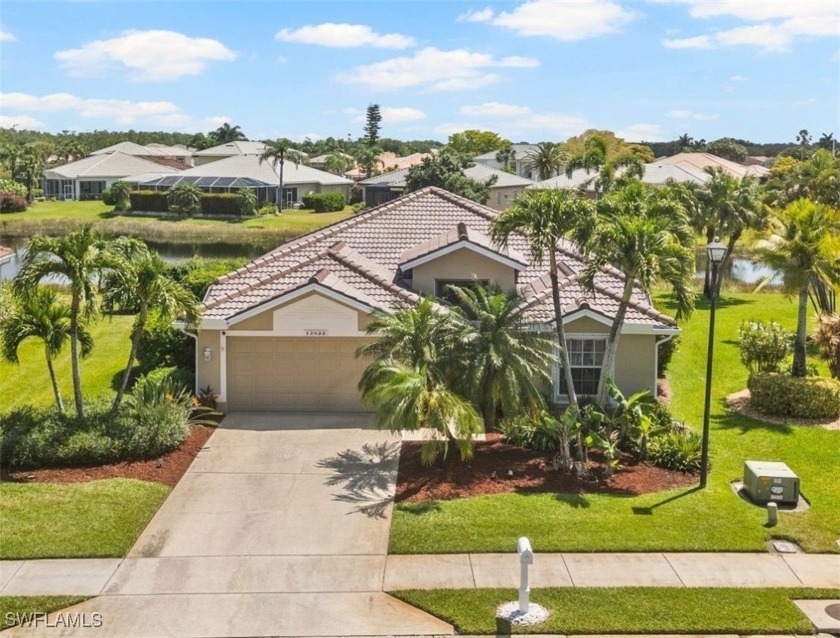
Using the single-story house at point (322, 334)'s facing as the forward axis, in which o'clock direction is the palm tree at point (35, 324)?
The palm tree is roughly at 2 o'clock from the single-story house.

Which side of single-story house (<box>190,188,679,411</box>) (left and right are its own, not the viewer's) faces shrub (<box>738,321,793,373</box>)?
left

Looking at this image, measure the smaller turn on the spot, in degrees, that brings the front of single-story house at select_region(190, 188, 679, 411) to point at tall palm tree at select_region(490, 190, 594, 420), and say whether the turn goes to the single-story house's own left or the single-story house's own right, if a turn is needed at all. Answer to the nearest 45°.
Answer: approximately 45° to the single-story house's own left

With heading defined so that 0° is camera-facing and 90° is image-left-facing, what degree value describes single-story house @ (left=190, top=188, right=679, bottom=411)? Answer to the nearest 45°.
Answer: approximately 0°

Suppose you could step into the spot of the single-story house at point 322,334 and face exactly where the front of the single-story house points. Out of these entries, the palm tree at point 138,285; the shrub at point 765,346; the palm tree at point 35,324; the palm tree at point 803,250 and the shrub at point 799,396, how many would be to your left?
3

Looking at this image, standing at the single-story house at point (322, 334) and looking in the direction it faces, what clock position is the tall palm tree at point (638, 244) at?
The tall palm tree is roughly at 10 o'clock from the single-story house.

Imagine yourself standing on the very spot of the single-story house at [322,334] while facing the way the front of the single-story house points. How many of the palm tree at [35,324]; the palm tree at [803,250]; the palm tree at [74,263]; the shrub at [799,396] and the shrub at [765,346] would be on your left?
3

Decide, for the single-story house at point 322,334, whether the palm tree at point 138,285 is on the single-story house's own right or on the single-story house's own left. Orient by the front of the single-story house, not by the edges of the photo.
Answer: on the single-story house's own right

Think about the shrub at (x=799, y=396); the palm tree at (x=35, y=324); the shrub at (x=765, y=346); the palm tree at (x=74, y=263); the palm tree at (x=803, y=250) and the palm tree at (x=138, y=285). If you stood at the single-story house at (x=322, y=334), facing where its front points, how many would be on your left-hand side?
3

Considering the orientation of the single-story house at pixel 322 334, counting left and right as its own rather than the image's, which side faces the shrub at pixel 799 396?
left

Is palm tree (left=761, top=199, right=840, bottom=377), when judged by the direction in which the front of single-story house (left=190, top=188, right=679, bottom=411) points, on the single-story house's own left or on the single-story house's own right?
on the single-story house's own left

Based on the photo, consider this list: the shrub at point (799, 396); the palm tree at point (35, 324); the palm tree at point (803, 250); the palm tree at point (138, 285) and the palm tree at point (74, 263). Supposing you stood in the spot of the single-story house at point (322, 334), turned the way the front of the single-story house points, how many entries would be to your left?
2

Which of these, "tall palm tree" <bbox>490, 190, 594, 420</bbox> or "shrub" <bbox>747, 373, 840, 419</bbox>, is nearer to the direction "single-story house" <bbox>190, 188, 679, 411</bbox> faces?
the tall palm tree
